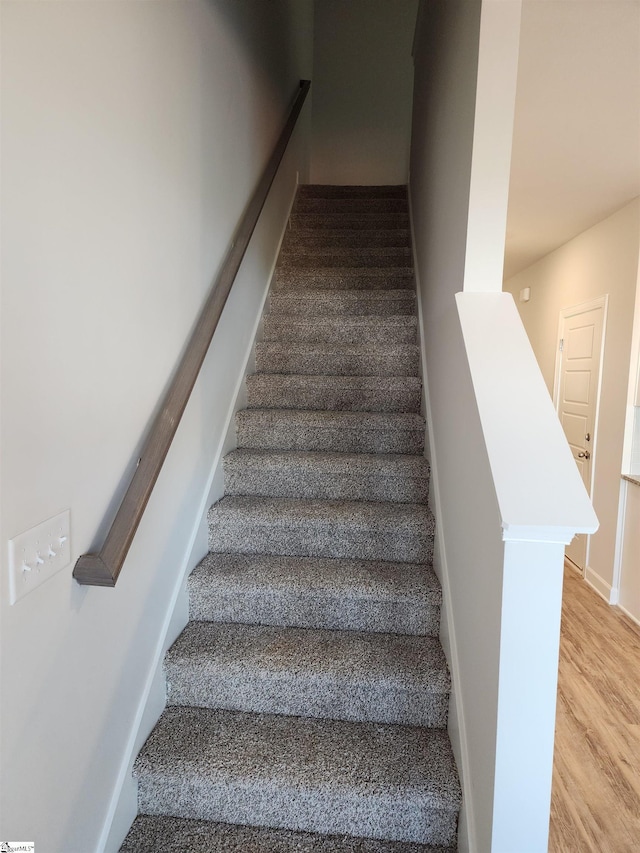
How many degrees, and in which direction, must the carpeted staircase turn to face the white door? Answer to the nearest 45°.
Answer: approximately 135° to its left

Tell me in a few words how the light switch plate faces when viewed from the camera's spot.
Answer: facing the viewer and to the right of the viewer

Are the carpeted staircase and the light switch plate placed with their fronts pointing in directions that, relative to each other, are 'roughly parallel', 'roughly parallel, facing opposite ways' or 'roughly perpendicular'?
roughly perpendicular

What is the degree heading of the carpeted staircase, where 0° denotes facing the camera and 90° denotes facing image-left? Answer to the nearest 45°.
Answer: approximately 0°

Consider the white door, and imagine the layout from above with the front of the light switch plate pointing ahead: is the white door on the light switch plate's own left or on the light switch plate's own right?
on the light switch plate's own left

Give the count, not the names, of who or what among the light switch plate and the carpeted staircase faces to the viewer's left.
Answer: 0
